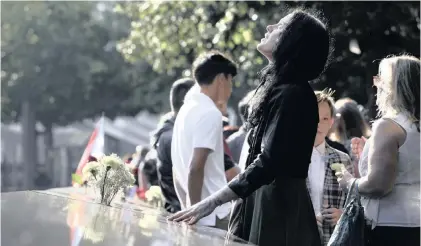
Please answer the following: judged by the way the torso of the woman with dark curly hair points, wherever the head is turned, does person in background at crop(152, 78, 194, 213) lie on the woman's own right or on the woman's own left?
on the woman's own right

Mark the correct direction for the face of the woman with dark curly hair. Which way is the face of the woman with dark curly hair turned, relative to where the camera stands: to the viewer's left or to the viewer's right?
to the viewer's left

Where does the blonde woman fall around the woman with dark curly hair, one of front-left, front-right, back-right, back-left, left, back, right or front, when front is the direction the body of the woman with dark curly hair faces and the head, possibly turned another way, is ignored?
back-right

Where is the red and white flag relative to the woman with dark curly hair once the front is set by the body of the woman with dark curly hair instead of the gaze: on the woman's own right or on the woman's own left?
on the woman's own right

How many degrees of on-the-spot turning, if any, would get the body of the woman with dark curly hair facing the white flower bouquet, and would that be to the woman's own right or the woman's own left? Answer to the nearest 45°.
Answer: approximately 45° to the woman's own right

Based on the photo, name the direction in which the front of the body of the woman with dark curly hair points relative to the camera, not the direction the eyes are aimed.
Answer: to the viewer's left
